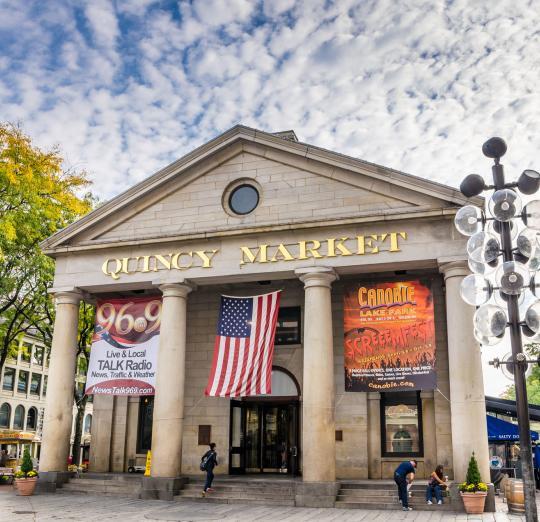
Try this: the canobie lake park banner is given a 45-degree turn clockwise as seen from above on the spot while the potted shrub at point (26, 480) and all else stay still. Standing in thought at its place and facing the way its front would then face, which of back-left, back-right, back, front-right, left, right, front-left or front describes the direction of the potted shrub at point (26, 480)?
front-right

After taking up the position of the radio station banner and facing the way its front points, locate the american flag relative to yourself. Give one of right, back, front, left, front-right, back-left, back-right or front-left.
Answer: front-left

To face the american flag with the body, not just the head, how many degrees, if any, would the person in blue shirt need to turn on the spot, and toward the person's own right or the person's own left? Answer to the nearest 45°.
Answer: approximately 180°

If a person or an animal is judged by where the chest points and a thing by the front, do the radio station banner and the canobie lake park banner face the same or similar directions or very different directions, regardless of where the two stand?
same or similar directions

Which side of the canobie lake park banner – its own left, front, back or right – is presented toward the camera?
front

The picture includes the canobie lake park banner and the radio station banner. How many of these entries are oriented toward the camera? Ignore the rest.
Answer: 2

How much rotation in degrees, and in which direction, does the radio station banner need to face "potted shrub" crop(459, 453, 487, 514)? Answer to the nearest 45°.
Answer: approximately 45° to its left

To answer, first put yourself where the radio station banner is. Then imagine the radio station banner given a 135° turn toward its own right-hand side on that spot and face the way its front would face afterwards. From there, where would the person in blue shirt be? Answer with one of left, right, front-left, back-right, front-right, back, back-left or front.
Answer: back
